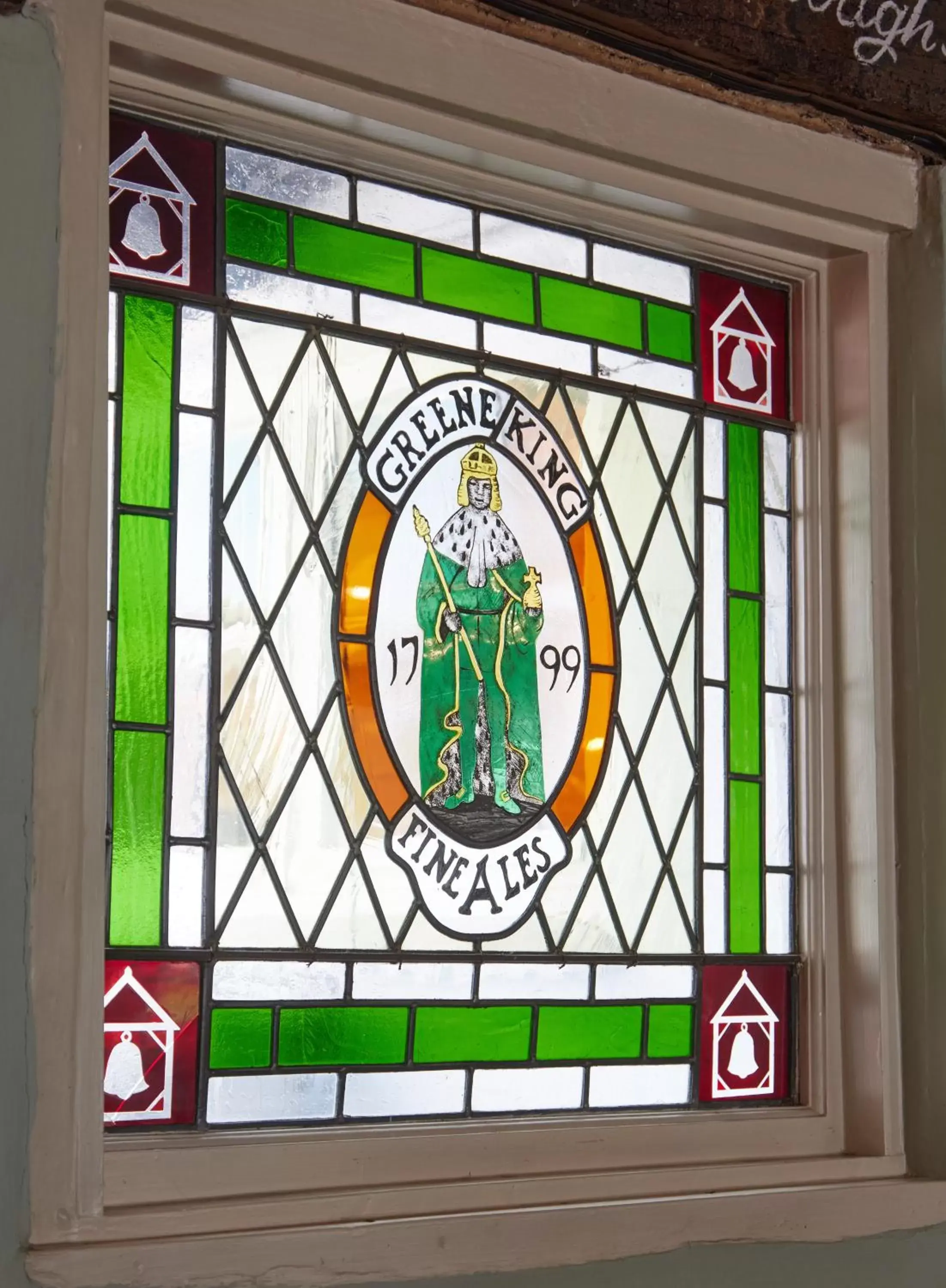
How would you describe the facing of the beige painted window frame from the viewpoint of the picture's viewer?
facing the viewer and to the right of the viewer
